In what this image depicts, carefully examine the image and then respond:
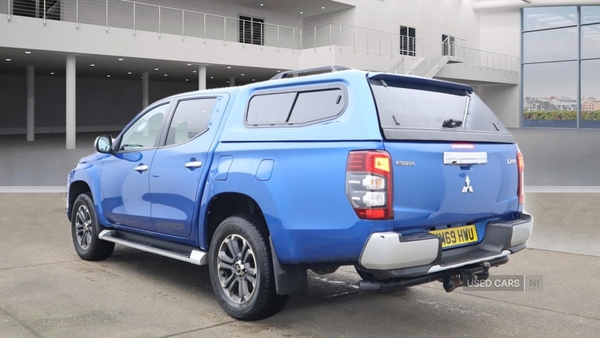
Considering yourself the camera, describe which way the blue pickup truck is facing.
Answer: facing away from the viewer and to the left of the viewer
